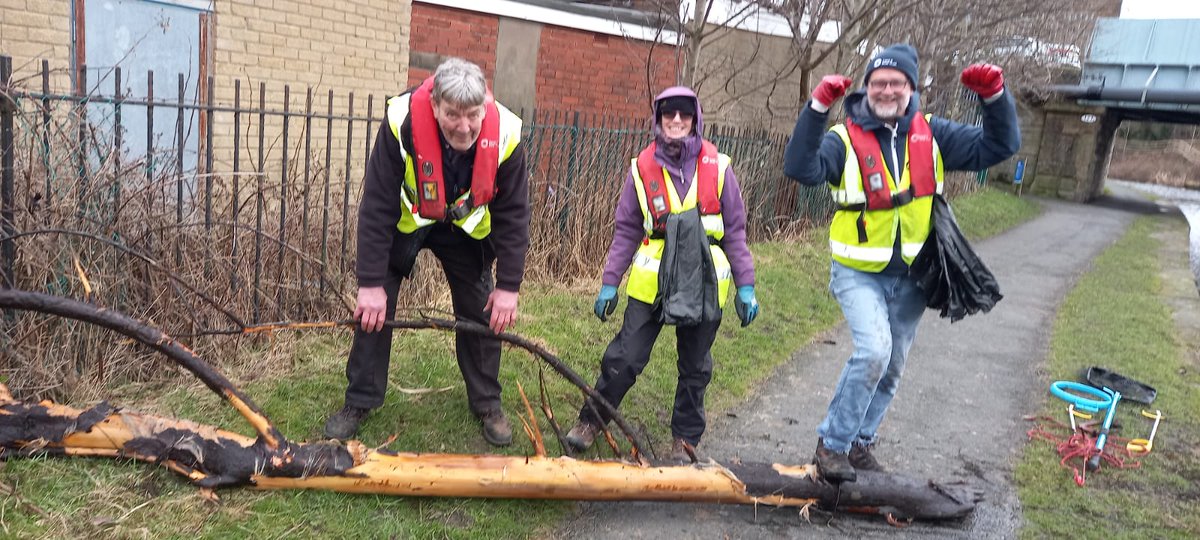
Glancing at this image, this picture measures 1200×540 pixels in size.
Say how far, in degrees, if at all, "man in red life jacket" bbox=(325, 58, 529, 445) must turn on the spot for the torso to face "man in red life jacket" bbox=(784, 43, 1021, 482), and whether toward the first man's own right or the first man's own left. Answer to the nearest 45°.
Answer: approximately 90° to the first man's own left

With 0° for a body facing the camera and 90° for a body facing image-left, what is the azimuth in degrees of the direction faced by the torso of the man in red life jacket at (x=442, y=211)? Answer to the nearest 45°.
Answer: approximately 0°

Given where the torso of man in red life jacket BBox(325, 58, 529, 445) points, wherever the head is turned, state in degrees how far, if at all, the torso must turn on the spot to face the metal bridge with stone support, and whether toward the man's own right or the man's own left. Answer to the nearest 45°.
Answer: approximately 135° to the man's own left

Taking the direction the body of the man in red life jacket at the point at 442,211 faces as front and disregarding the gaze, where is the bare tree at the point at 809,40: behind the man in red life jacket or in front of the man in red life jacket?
behind

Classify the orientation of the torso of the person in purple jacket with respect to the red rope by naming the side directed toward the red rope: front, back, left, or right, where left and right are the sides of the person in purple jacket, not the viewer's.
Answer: left

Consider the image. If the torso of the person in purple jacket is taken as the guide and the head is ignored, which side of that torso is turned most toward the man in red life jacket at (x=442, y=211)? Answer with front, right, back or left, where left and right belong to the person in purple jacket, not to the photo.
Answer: right

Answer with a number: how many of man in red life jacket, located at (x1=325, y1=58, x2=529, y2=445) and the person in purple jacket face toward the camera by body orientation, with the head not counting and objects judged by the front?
2

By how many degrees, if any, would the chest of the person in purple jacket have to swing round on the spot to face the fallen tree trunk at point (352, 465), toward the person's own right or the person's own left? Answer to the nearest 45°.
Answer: approximately 45° to the person's own right
